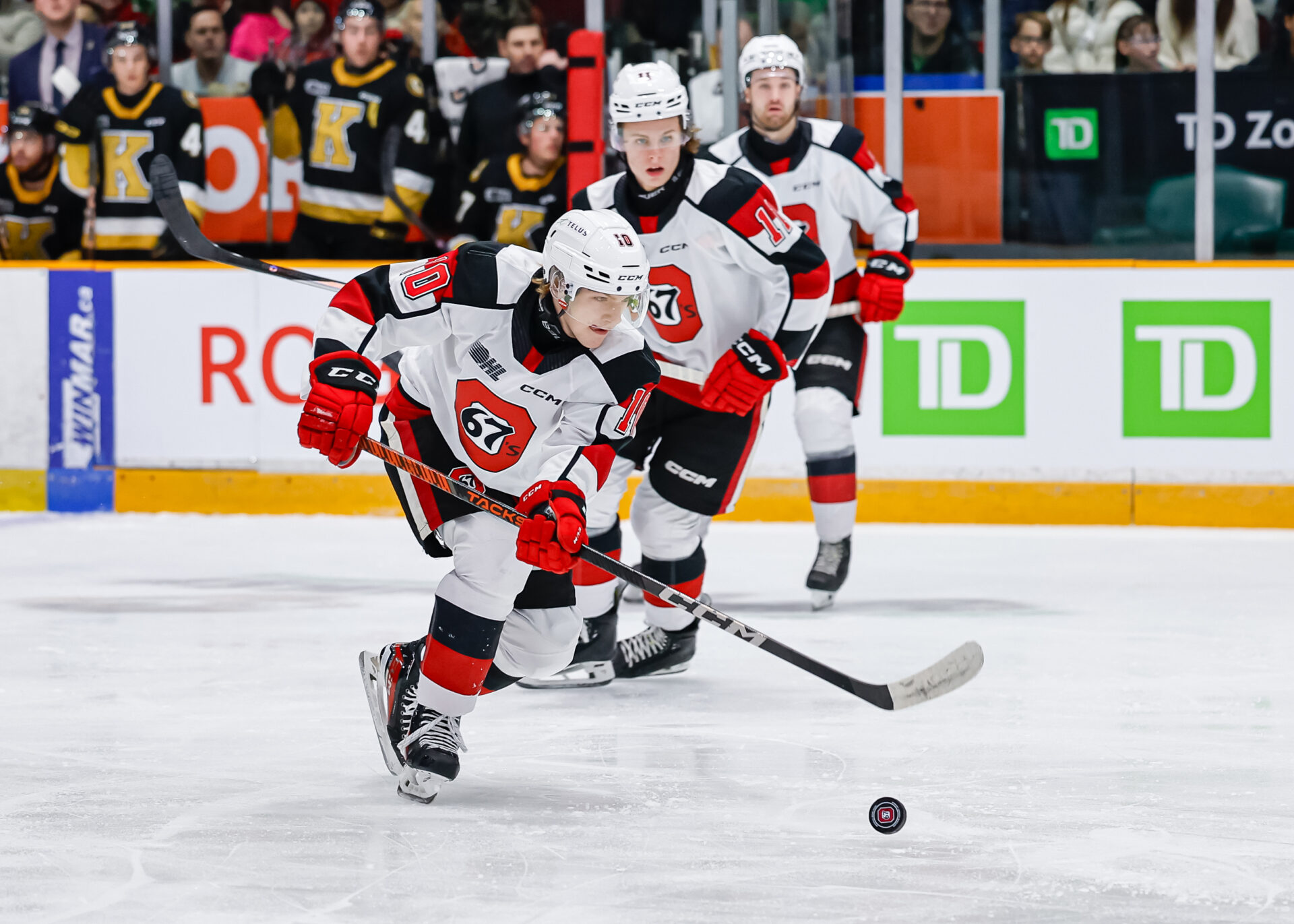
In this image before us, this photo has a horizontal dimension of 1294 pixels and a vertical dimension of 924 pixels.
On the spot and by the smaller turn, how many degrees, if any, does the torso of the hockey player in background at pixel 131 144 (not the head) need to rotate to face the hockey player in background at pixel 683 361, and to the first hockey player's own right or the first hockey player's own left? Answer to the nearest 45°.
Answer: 0° — they already face them

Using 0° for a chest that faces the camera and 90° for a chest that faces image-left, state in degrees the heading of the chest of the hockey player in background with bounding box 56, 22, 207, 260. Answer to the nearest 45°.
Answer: approximately 0°

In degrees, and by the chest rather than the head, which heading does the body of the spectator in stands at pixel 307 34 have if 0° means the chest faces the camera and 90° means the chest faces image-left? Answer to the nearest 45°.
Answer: approximately 0°

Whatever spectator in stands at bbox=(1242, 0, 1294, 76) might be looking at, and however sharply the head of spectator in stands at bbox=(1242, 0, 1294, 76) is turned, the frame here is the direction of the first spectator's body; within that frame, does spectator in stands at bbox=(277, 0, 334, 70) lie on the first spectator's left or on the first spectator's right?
on the first spectator's right

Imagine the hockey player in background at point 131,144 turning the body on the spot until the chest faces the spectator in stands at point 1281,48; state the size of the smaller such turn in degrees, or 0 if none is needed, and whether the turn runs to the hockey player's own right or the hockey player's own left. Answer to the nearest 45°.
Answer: approximately 45° to the hockey player's own left

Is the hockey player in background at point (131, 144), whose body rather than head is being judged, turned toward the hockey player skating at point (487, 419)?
yes

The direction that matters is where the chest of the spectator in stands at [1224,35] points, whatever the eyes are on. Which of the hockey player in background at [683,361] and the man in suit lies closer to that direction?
the hockey player in background
